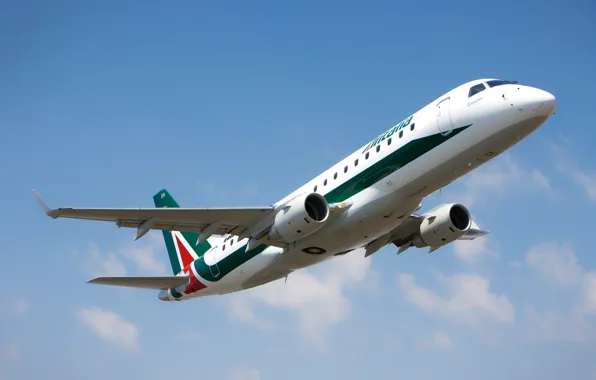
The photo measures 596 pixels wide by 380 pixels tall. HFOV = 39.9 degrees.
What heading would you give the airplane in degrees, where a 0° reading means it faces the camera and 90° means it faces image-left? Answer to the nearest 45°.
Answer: approximately 315°
